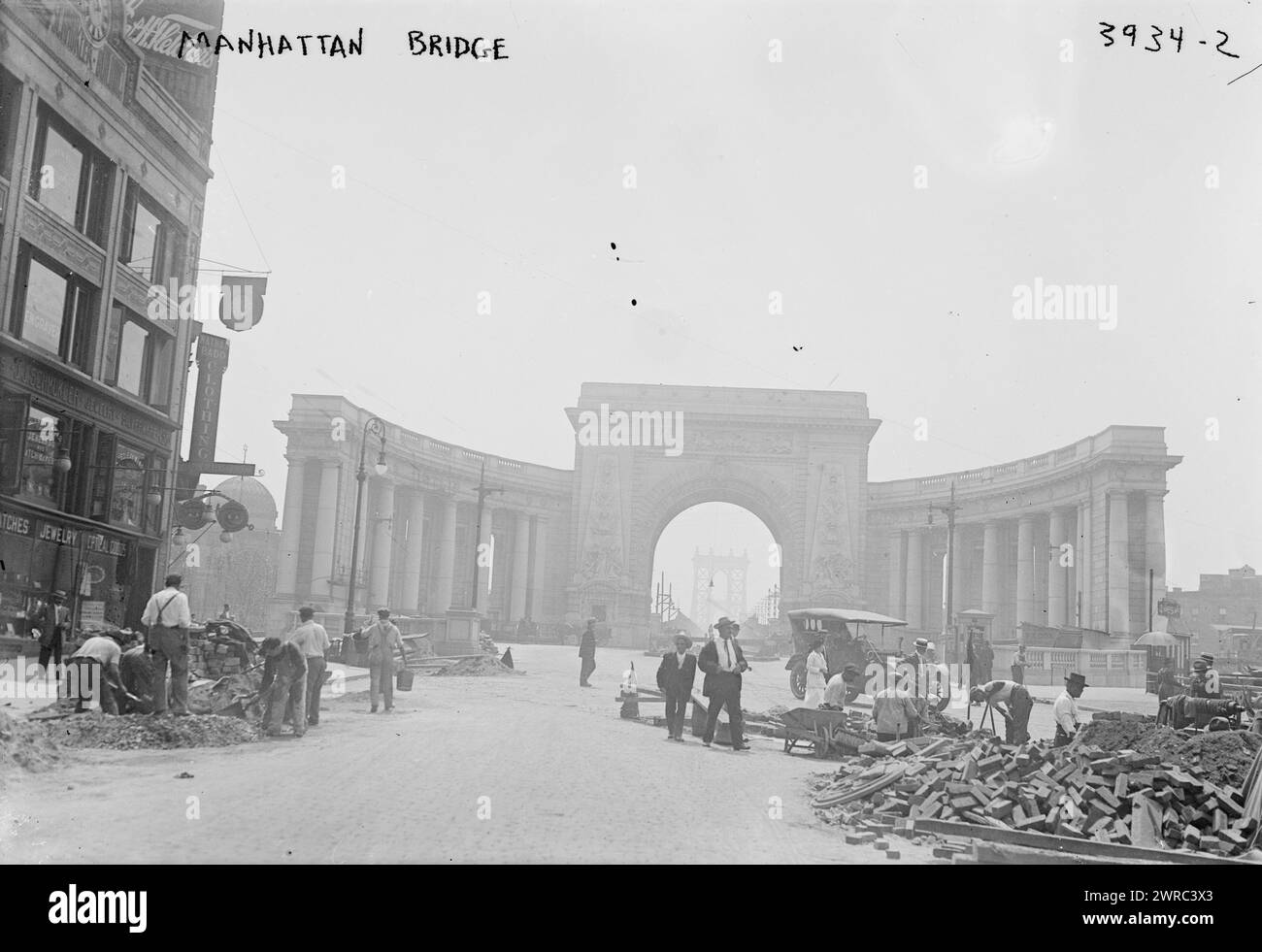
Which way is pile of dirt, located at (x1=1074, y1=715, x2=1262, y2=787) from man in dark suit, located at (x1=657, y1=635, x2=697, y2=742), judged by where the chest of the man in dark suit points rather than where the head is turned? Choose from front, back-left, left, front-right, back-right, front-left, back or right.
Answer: front-left

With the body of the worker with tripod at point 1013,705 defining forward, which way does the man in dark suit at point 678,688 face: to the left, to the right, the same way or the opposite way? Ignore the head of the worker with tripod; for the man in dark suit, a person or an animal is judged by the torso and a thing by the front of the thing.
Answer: to the left

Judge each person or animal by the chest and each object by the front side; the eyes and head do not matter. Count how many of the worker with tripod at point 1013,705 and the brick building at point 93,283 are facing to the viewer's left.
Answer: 1

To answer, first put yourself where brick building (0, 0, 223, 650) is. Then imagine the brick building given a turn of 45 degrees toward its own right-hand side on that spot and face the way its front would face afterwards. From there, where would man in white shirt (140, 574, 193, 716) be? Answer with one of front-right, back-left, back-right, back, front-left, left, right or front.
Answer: front

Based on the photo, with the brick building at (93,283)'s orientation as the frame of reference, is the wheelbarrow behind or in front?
in front

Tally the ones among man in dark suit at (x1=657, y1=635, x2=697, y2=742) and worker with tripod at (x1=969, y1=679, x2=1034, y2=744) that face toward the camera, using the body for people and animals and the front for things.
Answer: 1

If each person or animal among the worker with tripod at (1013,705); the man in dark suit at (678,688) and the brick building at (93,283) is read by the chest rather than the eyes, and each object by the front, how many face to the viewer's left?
1

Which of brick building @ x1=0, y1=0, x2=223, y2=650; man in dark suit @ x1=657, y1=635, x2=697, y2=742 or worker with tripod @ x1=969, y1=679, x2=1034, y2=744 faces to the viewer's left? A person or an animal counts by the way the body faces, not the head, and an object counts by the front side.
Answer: the worker with tripod

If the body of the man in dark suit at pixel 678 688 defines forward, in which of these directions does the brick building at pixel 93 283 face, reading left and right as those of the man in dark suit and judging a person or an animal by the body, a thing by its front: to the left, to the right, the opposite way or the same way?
to the left

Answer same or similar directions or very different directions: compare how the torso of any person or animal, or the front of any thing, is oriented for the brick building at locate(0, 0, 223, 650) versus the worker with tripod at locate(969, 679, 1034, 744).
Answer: very different directions

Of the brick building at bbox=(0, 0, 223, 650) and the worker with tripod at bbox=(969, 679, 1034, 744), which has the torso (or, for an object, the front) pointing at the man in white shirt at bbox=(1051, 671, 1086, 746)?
the brick building

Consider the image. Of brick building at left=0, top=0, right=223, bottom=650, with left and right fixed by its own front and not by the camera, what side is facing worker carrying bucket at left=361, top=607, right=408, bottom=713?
front

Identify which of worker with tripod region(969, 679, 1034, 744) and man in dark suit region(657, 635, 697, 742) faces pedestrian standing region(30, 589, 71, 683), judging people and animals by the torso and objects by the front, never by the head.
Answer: the worker with tripod

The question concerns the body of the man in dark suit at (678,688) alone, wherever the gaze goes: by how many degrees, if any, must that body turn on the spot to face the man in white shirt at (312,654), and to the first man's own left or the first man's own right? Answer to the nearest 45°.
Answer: approximately 45° to the first man's own right

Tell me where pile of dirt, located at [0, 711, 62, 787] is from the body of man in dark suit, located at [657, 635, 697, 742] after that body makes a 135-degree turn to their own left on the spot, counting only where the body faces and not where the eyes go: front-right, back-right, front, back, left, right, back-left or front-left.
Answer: back

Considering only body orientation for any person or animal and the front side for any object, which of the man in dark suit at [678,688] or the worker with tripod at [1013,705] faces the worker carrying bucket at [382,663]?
the worker with tripod

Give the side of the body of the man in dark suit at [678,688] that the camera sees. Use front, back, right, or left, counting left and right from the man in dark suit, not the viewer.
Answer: front

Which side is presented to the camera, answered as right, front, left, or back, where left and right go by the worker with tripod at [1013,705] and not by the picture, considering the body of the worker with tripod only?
left

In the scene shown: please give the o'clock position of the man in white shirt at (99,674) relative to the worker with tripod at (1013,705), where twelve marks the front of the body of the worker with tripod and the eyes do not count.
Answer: The man in white shirt is roughly at 11 o'clock from the worker with tripod.

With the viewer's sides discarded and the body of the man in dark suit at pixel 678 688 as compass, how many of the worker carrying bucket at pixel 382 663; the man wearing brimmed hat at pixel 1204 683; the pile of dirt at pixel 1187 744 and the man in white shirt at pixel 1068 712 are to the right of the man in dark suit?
1
